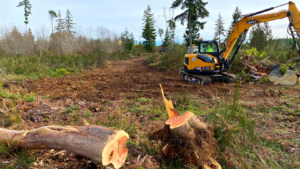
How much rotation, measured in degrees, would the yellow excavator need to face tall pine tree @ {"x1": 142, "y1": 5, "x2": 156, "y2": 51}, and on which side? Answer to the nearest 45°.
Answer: approximately 135° to its left

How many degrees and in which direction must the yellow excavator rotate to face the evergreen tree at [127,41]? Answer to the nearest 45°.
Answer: approximately 135° to its left

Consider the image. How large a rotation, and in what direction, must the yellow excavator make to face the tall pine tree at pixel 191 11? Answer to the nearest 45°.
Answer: approximately 90° to its left

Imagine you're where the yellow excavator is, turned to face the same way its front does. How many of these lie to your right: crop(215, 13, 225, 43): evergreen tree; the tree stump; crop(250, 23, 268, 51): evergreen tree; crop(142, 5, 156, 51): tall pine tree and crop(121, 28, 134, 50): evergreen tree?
1

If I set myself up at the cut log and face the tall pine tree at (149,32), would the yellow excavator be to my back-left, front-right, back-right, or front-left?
front-right

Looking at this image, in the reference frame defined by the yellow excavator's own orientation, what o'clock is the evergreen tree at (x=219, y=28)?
The evergreen tree is roughly at 9 o'clock from the yellow excavator.

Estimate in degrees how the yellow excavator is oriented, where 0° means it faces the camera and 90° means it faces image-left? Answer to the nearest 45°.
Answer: approximately 270°

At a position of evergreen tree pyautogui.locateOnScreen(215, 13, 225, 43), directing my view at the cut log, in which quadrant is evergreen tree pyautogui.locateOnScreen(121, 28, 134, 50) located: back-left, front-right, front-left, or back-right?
front-right

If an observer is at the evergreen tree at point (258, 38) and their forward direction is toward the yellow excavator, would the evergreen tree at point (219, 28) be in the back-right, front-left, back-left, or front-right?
back-right

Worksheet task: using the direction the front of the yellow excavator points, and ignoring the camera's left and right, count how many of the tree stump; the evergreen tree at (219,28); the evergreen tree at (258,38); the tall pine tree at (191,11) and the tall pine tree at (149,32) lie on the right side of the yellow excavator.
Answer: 1

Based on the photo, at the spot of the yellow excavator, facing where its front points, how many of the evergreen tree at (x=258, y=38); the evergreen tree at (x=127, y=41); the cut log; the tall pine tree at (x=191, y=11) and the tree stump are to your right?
2

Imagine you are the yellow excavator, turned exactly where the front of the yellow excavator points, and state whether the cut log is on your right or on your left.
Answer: on your right

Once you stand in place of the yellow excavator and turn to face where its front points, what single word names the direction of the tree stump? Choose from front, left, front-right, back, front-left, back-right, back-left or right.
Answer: right
